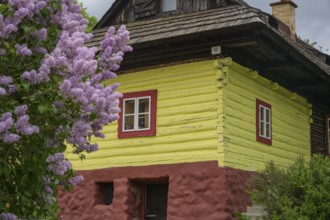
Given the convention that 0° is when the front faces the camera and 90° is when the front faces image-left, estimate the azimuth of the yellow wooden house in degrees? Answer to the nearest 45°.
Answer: approximately 45°

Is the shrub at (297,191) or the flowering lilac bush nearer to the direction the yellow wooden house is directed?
the flowering lilac bush

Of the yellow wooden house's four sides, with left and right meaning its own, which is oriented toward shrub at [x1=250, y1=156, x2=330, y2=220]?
left
